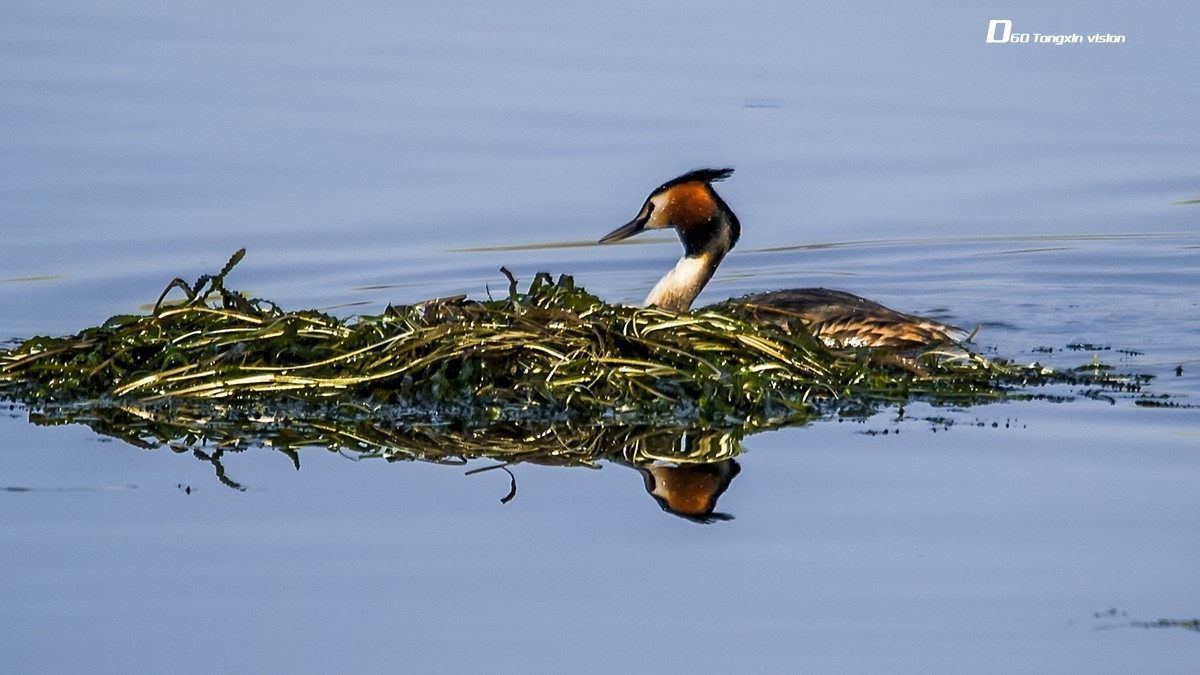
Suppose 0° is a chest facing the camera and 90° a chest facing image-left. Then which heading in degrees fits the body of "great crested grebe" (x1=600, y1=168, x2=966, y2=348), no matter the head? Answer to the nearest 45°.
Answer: approximately 90°
